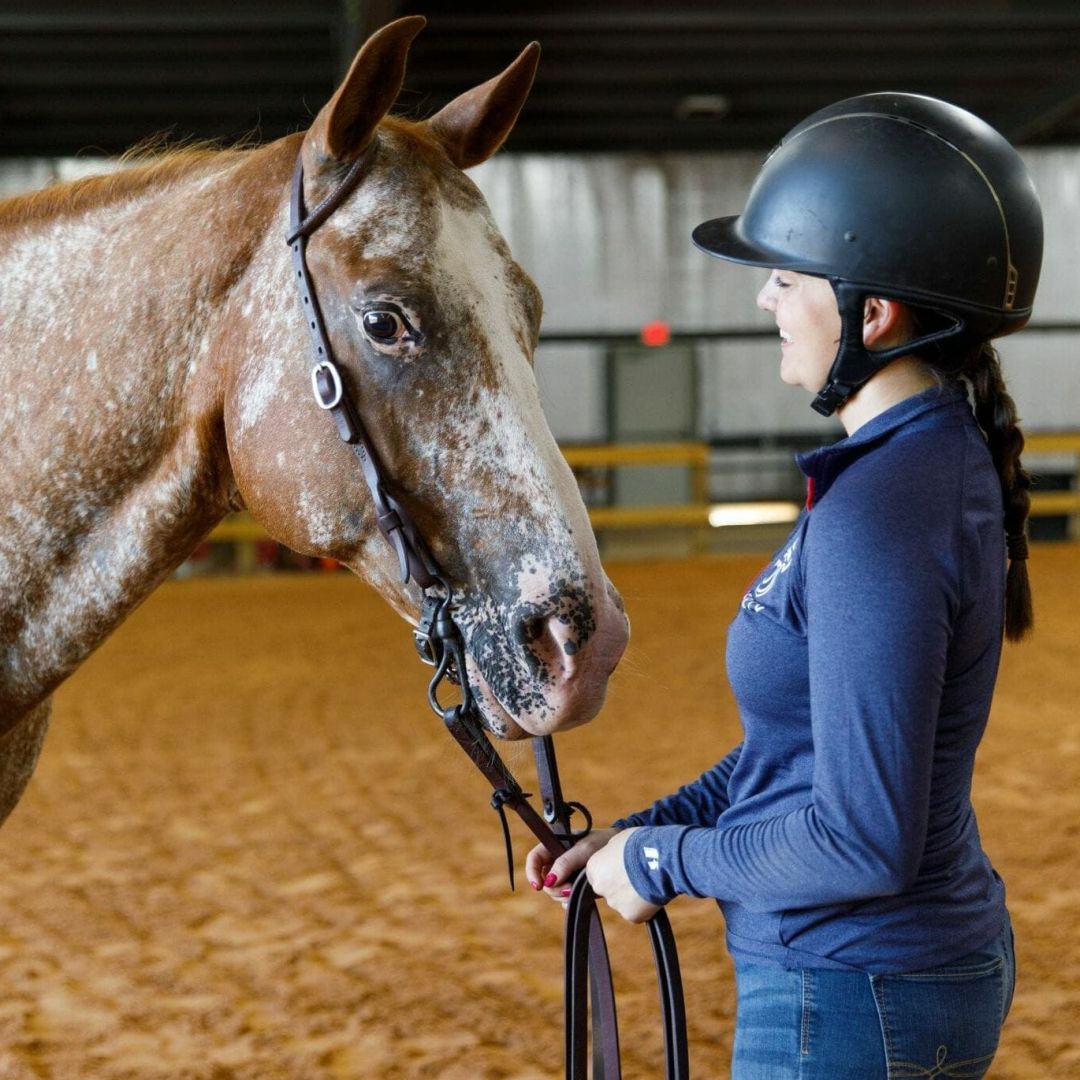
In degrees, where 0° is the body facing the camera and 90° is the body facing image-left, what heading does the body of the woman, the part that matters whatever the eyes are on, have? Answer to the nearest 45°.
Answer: approximately 90°

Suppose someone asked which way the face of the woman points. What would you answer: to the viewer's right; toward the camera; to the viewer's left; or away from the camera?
to the viewer's left

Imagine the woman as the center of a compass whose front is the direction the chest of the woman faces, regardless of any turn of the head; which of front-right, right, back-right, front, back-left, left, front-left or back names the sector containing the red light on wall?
right
